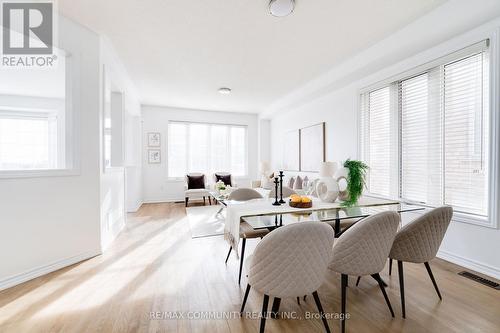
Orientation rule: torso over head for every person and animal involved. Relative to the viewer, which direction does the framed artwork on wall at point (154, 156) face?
toward the camera

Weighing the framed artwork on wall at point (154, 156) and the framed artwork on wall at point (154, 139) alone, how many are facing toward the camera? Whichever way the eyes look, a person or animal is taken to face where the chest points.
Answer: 2

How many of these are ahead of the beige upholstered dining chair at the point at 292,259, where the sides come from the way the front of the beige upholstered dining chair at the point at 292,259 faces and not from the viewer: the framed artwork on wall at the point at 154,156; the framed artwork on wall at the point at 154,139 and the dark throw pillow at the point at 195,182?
3

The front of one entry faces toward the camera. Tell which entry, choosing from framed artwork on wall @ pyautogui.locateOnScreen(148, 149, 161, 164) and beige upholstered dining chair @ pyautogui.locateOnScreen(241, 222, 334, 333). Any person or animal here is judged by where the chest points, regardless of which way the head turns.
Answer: the framed artwork on wall

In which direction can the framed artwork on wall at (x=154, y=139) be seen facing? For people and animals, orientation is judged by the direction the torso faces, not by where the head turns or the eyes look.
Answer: toward the camera

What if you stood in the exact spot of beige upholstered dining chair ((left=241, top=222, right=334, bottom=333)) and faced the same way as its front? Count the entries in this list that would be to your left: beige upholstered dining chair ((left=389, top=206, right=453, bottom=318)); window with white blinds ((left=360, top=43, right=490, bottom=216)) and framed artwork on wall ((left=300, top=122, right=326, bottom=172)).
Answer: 0

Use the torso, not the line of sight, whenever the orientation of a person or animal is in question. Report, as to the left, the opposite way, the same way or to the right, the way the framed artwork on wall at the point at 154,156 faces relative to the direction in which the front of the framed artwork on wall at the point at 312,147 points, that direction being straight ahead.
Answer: to the left

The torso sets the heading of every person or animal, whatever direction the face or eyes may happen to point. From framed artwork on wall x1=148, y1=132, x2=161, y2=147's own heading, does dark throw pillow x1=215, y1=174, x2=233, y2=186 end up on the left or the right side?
on its left

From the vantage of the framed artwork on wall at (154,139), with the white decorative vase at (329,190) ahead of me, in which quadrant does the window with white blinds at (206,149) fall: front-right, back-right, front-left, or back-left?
front-left

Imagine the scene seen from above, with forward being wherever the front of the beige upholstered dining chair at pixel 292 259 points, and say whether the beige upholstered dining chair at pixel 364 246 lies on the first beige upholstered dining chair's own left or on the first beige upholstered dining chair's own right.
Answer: on the first beige upholstered dining chair's own right

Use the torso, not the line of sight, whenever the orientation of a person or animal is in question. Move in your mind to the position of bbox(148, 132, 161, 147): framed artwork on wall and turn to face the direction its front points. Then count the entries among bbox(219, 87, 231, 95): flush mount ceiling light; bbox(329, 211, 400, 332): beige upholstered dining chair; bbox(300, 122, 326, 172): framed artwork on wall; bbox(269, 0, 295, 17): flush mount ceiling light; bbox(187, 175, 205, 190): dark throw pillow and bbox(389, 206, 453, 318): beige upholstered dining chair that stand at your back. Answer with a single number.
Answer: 0

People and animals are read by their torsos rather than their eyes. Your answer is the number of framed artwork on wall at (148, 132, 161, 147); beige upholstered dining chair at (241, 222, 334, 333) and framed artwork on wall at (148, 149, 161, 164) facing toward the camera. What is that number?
2

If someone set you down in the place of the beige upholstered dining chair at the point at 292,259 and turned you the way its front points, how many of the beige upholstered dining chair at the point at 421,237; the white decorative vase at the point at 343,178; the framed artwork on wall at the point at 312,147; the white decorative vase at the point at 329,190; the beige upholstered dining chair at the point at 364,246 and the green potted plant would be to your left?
0

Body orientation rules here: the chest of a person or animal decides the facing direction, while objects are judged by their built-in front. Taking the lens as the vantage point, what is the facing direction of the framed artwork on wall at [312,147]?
facing the viewer and to the left of the viewer

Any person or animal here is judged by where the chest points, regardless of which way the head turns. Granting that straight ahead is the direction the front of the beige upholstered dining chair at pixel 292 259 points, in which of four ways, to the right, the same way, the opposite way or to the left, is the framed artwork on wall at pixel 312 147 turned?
to the left

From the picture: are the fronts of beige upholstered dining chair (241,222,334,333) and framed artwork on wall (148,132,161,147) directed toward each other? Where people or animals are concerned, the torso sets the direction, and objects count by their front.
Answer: yes

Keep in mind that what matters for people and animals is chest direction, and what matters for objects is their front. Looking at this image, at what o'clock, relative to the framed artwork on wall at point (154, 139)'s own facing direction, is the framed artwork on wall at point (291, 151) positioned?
the framed artwork on wall at point (291, 151) is roughly at 10 o'clock from the framed artwork on wall at point (154, 139).

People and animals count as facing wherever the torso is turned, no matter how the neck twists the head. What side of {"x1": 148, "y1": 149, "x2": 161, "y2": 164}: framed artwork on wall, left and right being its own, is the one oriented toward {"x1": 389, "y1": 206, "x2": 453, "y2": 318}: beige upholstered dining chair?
front

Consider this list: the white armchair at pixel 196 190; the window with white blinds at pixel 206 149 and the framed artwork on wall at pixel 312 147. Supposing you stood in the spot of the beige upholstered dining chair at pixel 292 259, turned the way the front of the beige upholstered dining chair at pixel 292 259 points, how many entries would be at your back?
0

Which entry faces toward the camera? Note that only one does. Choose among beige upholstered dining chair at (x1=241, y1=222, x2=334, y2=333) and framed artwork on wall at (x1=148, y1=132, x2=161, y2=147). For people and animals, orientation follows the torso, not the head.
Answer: the framed artwork on wall
